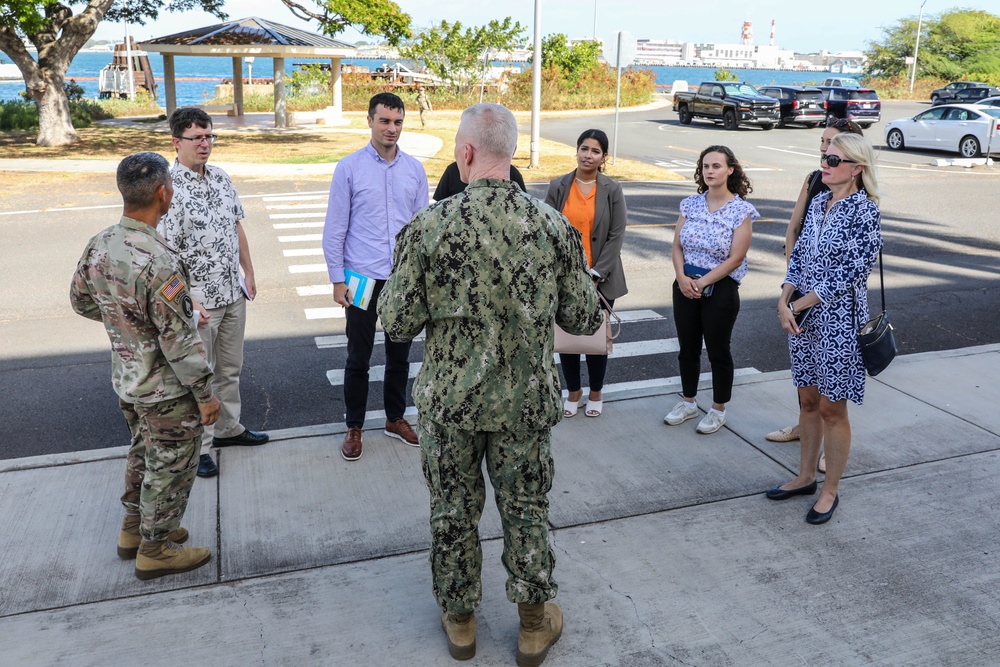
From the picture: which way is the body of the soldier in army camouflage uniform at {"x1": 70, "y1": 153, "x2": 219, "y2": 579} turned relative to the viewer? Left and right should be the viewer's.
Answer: facing away from the viewer and to the right of the viewer

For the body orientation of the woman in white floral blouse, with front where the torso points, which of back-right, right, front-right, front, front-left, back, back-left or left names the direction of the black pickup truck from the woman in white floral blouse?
back-right

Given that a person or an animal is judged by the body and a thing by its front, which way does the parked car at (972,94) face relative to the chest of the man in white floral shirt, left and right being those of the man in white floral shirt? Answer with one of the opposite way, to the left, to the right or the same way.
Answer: the opposite way

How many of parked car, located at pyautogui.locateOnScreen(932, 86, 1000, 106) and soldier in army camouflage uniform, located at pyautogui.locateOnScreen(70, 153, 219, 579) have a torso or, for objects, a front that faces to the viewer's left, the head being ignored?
1

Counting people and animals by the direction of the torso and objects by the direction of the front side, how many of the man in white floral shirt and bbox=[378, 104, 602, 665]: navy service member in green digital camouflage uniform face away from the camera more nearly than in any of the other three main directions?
1

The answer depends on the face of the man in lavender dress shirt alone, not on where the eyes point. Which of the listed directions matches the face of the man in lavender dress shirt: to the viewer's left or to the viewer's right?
to the viewer's right

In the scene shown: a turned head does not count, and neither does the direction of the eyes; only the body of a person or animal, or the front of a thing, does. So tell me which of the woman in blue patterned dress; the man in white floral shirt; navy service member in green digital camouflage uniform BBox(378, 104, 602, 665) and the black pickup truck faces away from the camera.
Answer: the navy service member in green digital camouflage uniform

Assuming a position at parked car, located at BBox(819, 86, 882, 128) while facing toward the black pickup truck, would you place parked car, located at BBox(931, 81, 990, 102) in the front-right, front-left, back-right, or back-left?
back-right

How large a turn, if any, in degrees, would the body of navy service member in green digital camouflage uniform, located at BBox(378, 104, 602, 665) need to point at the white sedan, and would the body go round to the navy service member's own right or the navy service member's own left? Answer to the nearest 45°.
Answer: approximately 45° to the navy service member's own right

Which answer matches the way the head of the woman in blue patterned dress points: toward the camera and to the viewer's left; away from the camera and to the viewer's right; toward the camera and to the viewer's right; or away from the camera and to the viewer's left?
toward the camera and to the viewer's left

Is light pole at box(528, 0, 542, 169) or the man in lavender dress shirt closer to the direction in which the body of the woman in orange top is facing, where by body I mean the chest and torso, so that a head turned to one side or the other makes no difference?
the man in lavender dress shirt

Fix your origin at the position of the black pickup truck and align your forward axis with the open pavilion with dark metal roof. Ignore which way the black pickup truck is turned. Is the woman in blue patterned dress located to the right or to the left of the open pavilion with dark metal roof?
left

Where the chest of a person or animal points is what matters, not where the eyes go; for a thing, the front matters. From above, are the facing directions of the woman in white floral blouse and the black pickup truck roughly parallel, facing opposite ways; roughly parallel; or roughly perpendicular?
roughly perpendicular

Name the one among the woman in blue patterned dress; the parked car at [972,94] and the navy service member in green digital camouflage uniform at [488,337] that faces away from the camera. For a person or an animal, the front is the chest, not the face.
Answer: the navy service member in green digital camouflage uniform

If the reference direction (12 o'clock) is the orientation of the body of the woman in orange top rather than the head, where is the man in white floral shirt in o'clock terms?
The man in white floral shirt is roughly at 2 o'clock from the woman in orange top.
